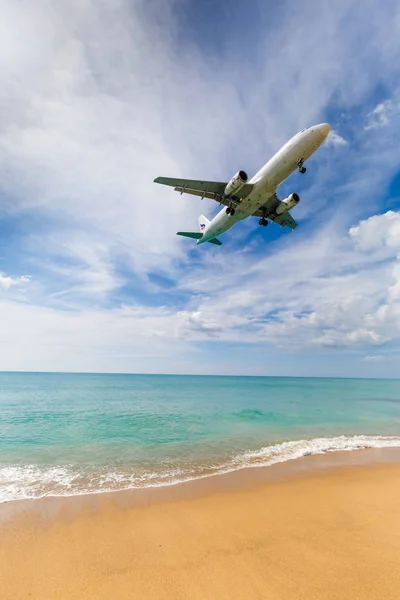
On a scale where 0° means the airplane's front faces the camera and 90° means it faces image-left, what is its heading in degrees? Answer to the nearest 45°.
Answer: approximately 315°
